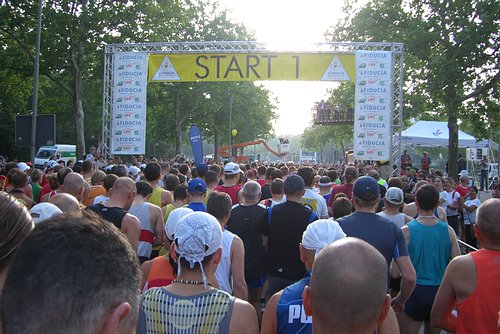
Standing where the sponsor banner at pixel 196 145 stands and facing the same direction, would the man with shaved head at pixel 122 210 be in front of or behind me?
in front

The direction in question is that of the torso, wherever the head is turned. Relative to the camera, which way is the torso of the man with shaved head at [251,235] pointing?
away from the camera

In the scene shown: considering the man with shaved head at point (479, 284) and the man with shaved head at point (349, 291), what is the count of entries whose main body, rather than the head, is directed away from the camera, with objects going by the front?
2

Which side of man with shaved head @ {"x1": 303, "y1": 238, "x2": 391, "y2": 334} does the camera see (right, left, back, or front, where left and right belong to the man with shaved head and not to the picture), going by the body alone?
back

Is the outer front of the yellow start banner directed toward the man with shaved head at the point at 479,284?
yes

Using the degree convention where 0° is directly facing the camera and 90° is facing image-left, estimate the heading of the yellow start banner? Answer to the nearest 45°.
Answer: approximately 0°

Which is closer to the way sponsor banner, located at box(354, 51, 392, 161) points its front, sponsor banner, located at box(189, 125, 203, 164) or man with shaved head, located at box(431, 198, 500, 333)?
the man with shaved head

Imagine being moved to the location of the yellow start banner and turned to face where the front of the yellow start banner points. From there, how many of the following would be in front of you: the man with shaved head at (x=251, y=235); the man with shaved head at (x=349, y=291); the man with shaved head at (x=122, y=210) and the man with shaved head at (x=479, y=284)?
4

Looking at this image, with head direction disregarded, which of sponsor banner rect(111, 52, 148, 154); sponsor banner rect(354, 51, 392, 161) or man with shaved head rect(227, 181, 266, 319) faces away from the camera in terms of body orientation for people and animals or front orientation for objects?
the man with shaved head

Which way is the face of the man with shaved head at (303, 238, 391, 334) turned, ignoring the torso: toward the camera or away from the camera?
away from the camera

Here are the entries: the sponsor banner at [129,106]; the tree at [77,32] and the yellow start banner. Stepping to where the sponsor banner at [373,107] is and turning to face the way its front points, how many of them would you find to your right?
3

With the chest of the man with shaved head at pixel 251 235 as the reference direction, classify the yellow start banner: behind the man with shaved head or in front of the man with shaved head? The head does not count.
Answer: in front

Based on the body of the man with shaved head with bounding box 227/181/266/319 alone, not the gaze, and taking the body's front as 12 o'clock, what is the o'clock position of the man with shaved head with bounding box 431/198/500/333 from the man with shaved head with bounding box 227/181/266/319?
the man with shaved head with bounding box 431/198/500/333 is roughly at 5 o'clock from the man with shaved head with bounding box 227/181/266/319.

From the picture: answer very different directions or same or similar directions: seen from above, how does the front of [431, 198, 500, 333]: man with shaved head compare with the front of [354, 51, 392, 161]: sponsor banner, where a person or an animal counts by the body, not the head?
very different directions
